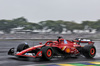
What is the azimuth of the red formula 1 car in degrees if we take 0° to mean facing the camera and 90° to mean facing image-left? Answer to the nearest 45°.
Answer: approximately 45°
